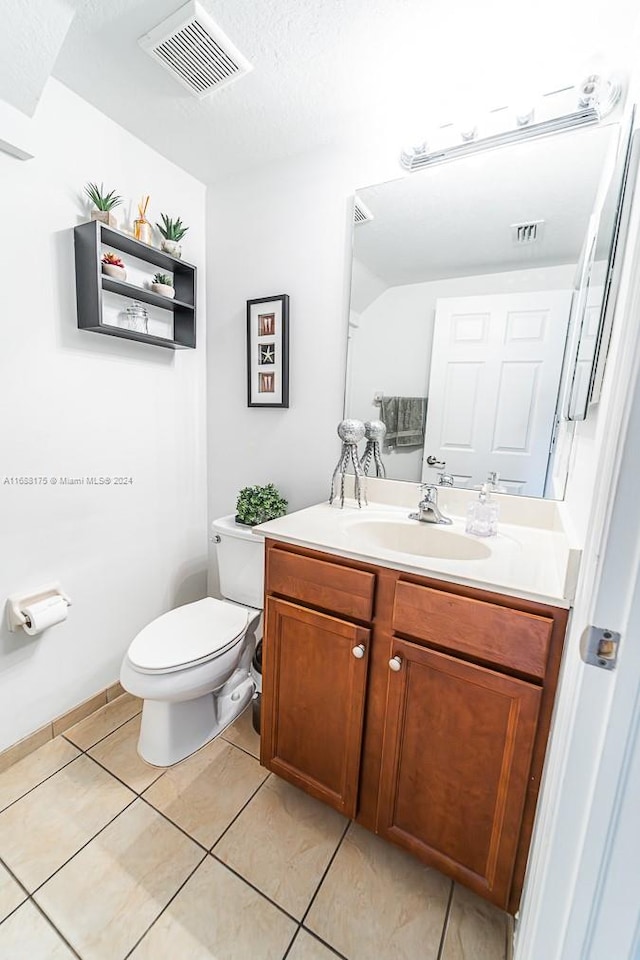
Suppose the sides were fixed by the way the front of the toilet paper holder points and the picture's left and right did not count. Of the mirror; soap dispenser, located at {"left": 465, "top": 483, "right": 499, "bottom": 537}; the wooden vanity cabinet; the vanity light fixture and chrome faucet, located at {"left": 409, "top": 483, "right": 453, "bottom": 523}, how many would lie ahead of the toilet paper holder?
5

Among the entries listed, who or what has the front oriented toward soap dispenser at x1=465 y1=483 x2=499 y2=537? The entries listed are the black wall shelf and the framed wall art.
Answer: the black wall shelf

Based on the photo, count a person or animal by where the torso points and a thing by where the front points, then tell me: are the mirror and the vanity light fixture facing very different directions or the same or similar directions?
same or similar directions

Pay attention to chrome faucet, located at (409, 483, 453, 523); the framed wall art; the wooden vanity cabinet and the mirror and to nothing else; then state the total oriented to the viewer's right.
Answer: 0

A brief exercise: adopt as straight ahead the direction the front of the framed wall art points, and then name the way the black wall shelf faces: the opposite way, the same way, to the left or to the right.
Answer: to the left

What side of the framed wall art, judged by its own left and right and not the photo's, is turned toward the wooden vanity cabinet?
left

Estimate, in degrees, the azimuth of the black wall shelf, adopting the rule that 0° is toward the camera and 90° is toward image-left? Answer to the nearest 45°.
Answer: approximately 315°

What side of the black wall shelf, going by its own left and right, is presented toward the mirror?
front

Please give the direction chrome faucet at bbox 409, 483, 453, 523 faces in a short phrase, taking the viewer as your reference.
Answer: facing the viewer and to the left of the viewer

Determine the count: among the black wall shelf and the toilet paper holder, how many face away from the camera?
0

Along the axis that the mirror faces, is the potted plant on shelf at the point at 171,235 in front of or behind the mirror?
in front

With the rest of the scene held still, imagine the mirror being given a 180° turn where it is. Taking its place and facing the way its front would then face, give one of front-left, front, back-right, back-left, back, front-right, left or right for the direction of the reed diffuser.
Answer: back-left

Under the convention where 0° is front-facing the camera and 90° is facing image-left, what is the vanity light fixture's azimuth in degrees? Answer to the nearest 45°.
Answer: approximately 45°
